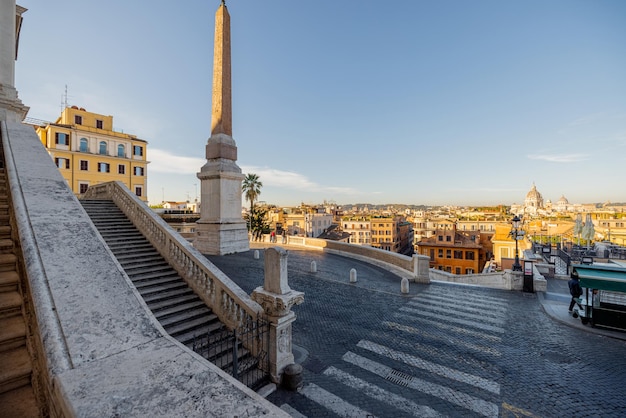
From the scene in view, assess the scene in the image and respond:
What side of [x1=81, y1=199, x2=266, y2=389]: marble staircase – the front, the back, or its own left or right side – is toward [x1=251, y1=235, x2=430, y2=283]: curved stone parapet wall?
left

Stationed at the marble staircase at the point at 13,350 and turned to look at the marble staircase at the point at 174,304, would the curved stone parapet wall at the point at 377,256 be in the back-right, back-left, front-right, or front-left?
front-right

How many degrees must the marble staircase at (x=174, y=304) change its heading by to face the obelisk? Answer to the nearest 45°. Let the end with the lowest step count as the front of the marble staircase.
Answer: approximately 135° to its left

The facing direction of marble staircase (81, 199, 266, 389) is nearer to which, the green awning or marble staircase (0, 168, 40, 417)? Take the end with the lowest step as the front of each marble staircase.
the green awning

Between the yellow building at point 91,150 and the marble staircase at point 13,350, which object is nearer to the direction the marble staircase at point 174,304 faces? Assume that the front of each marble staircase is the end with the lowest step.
the marble staircase

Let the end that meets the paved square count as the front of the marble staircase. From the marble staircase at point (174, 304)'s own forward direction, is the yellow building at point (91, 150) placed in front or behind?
behind

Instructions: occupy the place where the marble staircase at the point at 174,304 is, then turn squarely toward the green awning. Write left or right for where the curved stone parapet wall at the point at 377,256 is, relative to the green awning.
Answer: left

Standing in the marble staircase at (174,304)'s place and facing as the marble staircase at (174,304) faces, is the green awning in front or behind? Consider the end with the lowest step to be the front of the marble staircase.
in front
